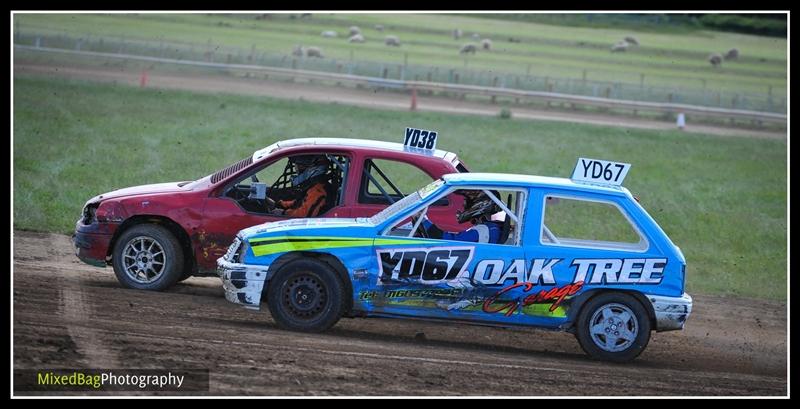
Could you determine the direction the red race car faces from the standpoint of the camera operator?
facing to the left of the viewer

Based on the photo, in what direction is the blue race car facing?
to the viewer's left

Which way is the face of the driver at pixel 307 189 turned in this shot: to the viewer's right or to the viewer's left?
to the viewer's left

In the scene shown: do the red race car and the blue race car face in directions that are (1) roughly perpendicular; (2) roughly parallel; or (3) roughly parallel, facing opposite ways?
roughly parallel

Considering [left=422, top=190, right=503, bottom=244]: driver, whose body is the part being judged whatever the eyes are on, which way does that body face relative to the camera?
to the viewer's left

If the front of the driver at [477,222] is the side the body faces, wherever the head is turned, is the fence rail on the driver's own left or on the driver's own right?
on the driver's own right

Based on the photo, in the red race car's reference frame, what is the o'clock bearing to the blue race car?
The blue race car is roughly at 7 o'clock from the red race car.

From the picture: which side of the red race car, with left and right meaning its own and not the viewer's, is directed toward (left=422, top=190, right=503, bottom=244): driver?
back

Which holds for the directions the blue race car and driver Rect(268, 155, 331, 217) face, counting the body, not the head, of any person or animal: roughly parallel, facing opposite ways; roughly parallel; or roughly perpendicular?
roughly parallel

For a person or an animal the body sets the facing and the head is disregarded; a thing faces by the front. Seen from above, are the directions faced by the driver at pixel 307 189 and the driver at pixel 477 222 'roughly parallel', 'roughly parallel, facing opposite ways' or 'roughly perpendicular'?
roughly parallel

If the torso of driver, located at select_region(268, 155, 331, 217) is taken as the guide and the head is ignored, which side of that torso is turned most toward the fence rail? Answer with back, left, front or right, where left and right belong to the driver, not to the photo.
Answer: right

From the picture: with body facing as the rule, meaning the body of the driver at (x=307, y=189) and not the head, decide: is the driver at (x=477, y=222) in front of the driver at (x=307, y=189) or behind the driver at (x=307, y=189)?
behind

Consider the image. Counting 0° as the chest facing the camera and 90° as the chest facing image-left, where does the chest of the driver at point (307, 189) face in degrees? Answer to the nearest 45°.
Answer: approximately 90°

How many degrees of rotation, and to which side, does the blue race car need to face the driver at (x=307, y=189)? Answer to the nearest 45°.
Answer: approximately 45° to its right

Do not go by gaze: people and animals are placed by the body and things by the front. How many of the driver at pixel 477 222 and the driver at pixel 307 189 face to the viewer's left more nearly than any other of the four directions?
2
